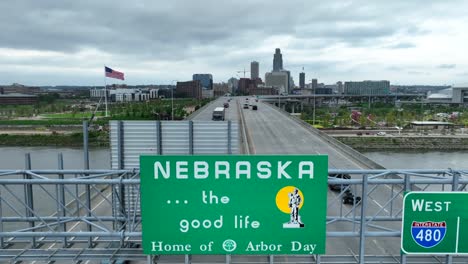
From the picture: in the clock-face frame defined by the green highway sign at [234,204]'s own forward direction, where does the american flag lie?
The american flag is roughly at 5 o'clock from the green highway sign.

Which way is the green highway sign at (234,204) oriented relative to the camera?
toward the camera
